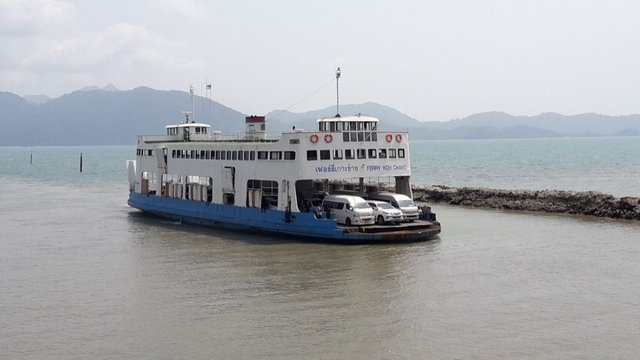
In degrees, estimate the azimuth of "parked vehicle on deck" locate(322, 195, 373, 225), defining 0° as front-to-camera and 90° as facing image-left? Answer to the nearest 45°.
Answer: approximately 315°

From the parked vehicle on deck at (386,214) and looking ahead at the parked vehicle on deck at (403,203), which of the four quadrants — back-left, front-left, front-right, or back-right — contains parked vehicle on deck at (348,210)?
back-left

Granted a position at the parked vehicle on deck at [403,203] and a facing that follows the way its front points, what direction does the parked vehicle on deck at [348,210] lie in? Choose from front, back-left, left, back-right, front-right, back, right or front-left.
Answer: right

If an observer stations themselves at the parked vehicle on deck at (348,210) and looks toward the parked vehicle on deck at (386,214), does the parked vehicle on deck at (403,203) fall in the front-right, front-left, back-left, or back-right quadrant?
front-left

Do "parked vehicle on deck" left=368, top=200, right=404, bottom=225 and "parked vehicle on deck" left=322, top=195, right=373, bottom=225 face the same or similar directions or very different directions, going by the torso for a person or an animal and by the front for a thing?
same or similar directions

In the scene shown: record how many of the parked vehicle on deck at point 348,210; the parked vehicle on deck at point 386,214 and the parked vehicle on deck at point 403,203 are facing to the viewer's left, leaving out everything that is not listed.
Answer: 0

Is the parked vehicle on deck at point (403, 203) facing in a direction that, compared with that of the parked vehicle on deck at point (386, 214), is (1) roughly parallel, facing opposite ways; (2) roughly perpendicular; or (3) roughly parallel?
roughly parallel

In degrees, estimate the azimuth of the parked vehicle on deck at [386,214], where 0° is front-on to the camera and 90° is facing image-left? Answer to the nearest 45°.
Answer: approximately 315°

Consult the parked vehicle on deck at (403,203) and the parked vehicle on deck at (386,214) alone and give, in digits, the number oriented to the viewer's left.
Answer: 0

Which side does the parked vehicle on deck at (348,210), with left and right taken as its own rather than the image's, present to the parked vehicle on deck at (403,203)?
left
